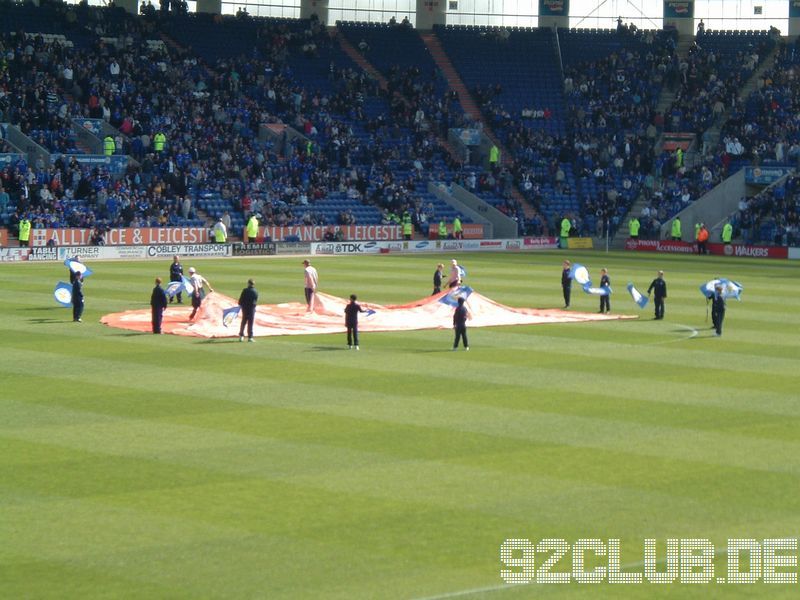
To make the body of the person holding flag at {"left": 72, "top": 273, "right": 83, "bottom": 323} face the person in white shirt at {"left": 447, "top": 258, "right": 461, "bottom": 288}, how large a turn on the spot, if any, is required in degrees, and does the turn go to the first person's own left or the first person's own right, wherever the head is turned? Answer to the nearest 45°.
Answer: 0° — they already face them

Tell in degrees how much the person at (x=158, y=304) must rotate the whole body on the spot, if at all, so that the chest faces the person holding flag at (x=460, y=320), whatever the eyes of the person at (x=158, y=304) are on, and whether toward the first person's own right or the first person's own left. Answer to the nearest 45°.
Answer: approximately 135° to the first person's own right

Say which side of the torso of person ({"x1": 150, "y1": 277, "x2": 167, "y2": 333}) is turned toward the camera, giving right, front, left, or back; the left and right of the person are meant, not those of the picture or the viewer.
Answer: back

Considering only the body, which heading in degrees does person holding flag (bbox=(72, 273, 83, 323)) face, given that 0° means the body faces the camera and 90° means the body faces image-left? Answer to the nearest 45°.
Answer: approximately 270°

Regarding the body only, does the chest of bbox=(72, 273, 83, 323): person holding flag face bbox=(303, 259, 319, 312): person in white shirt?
yes

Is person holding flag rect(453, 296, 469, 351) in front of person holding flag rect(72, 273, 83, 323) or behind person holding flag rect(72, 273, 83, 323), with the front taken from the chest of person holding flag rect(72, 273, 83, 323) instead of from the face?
in front

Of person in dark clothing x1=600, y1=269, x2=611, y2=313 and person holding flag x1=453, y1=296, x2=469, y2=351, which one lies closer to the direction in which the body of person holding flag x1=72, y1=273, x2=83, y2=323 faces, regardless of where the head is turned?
the person in dark clothing

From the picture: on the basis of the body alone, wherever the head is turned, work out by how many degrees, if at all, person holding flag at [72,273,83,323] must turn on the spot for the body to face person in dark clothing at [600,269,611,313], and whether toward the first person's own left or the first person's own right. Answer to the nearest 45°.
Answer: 0° — they already face them

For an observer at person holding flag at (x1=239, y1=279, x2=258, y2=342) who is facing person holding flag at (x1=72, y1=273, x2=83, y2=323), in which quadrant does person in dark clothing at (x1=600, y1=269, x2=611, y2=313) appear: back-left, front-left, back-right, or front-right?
back-right

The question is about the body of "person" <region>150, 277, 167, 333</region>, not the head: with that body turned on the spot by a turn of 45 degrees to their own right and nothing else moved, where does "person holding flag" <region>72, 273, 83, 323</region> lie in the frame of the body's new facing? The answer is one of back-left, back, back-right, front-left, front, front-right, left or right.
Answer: left

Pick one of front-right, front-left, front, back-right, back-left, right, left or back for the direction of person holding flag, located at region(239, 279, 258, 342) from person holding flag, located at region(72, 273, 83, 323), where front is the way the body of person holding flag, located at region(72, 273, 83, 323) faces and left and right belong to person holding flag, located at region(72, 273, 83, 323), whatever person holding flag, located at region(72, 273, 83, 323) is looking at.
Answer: front-right

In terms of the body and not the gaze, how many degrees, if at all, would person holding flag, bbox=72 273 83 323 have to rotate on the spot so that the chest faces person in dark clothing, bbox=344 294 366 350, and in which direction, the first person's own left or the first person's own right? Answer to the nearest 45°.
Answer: approximately 45° to the first person's own right
